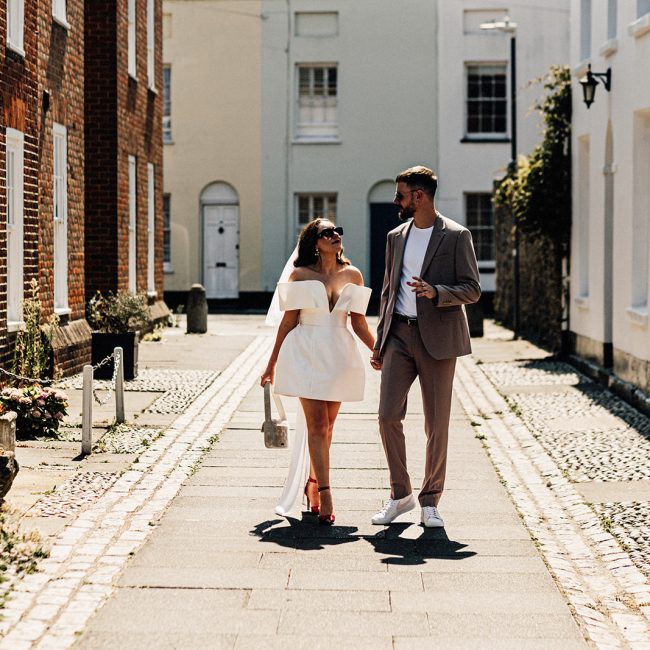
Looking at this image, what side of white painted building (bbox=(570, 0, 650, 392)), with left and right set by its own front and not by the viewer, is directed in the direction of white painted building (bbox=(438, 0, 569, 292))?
right

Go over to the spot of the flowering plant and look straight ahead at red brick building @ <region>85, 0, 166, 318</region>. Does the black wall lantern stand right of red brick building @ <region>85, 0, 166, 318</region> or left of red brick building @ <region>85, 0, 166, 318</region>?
right

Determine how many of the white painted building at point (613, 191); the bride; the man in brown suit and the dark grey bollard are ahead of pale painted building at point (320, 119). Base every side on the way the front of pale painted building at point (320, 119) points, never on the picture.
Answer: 4

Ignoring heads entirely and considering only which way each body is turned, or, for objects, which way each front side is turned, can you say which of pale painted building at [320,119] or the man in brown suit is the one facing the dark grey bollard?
the pale painted building

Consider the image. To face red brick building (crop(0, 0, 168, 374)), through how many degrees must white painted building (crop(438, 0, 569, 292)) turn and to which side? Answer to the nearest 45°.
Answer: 0° — it already faces it

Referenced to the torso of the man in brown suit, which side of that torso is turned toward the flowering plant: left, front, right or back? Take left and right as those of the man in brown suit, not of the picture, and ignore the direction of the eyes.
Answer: right

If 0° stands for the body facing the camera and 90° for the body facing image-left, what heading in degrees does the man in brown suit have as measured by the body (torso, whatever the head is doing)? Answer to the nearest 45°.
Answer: approximately 45°

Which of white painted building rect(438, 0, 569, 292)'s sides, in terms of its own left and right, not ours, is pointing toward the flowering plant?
front

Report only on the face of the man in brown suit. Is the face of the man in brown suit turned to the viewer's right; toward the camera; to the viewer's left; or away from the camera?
to the viewer's left

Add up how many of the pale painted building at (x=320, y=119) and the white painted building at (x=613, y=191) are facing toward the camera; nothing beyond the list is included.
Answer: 1

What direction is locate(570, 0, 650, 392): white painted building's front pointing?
to the viewer's left
